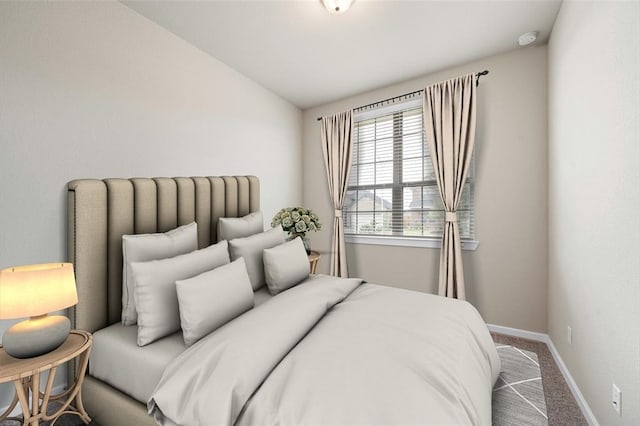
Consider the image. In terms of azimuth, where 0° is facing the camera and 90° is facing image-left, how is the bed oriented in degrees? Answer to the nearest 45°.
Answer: approximately 315°

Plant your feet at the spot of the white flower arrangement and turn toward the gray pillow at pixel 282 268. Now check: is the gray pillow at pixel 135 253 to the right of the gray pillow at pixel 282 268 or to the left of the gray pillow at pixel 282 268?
right

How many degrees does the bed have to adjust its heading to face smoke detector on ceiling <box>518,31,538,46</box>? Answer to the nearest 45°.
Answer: approximately 45° to its left

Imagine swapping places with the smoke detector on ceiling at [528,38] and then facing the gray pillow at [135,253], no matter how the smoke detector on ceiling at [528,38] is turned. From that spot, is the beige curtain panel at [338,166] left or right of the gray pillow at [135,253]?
right

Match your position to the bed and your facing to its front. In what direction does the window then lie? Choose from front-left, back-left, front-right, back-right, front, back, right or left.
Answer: left
